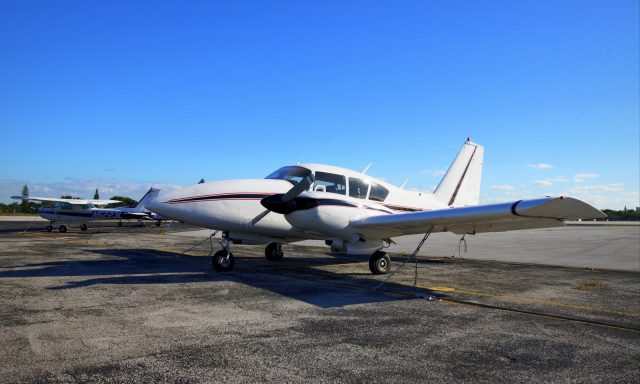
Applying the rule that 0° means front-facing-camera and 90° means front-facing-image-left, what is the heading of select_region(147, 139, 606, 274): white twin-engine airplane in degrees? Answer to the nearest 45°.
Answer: approximately 45°
